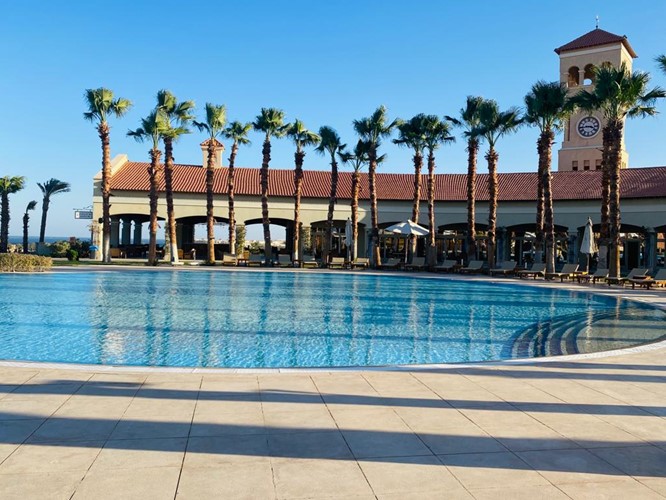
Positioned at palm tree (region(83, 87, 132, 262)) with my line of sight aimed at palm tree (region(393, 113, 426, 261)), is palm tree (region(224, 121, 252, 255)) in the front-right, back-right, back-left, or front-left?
front-left

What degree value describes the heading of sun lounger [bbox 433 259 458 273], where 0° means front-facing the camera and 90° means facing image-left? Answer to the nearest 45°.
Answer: approximately 45°

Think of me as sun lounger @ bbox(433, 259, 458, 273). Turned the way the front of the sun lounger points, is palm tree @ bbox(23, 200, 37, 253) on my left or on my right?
on my right

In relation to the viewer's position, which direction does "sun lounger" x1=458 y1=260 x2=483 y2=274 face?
facing the viewer and to the left of the viewer

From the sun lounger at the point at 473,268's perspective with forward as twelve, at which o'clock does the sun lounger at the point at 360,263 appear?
the sun lounger at the point at 360,263 is roughly at 2 o'clock from the sun lounger at the point at 473,268.

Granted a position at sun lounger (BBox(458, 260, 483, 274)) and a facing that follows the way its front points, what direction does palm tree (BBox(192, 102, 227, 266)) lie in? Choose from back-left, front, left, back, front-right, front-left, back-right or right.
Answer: front-right

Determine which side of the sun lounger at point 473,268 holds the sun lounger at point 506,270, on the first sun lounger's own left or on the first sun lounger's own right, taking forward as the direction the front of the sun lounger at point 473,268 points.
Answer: on the first sun lounger's own left

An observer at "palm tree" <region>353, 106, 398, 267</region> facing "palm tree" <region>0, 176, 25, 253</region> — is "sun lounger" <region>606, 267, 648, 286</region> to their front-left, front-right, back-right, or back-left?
back-left

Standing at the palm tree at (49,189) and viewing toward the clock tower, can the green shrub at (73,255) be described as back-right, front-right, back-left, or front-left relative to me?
front-right

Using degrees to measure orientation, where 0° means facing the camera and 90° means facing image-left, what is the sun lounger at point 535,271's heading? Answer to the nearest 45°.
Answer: approximately 45°

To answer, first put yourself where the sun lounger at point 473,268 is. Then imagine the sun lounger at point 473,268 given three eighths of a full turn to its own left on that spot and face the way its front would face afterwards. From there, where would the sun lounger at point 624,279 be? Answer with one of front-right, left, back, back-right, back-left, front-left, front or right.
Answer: front-right

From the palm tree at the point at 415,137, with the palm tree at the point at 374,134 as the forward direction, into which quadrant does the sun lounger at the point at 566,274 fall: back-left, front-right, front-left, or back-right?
back-left

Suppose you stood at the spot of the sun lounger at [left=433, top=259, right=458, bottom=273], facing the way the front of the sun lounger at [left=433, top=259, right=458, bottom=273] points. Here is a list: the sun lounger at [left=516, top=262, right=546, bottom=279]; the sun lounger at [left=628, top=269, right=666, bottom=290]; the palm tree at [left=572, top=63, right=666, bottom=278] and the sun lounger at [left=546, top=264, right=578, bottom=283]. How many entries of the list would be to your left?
4
